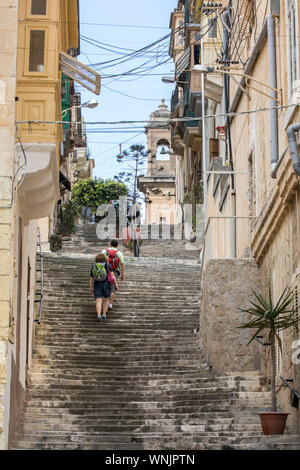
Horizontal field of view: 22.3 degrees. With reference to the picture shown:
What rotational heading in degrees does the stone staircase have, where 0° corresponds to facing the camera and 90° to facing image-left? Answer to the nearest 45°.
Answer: approximately 0°

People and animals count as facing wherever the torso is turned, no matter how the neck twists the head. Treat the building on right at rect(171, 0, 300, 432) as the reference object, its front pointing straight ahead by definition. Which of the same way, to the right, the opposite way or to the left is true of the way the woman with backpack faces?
to the right

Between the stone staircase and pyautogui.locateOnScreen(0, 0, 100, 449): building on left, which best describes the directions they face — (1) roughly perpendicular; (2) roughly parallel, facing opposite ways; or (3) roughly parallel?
roughly perpendicular

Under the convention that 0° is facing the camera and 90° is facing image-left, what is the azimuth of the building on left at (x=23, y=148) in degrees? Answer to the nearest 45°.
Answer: approximately 270°

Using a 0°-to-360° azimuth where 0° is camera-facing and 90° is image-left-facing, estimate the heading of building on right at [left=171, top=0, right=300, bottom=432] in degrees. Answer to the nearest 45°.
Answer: approximately 90°

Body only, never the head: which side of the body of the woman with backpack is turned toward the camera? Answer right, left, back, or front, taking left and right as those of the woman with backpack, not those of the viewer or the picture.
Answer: back

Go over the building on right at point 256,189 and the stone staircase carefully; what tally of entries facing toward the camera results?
1

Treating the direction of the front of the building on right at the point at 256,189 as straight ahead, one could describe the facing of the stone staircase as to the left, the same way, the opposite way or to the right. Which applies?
to the left
